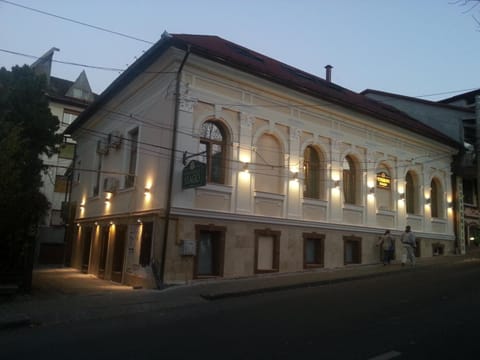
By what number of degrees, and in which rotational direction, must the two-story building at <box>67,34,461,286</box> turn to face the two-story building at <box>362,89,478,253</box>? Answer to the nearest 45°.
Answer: approximately 90° to its left

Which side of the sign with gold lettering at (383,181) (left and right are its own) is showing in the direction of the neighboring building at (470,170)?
left

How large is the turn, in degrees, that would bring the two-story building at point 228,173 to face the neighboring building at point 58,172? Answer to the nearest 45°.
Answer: approximately 180°

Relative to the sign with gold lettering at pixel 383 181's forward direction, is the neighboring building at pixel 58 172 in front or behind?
behind

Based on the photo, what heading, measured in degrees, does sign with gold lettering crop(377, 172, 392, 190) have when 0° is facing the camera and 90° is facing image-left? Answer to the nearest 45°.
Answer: approximately 315°
